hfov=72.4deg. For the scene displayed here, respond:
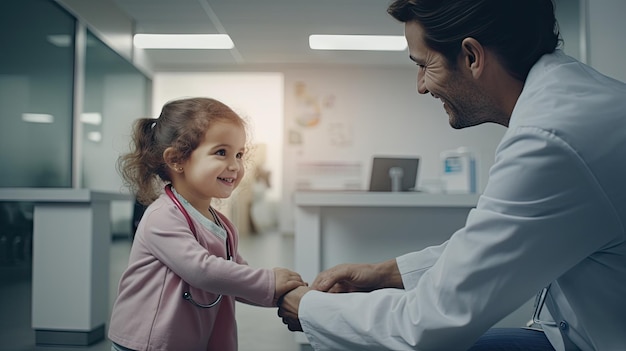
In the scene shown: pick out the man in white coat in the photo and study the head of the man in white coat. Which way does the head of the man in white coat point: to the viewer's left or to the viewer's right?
to the viewer's left

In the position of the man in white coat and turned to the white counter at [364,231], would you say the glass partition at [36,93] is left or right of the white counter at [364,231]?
left

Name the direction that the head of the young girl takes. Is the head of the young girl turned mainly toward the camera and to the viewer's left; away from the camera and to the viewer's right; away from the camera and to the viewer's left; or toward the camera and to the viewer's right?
toward the camera and to the viewer's right

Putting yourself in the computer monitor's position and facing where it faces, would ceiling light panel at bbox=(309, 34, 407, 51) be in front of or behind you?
in front

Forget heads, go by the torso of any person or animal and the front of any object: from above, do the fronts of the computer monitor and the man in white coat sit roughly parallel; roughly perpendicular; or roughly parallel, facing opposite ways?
roughly perpendicular

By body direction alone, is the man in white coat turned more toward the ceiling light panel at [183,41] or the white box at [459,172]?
the ceiling light panel

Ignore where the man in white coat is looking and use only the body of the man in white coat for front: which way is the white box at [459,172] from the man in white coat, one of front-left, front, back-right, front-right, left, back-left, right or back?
right

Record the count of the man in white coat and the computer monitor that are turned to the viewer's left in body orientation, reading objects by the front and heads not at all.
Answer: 1

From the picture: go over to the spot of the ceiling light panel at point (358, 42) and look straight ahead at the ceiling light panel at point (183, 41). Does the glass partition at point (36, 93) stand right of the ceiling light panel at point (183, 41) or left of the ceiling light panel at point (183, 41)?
left

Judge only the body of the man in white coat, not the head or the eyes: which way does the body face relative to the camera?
to the viewer's left
